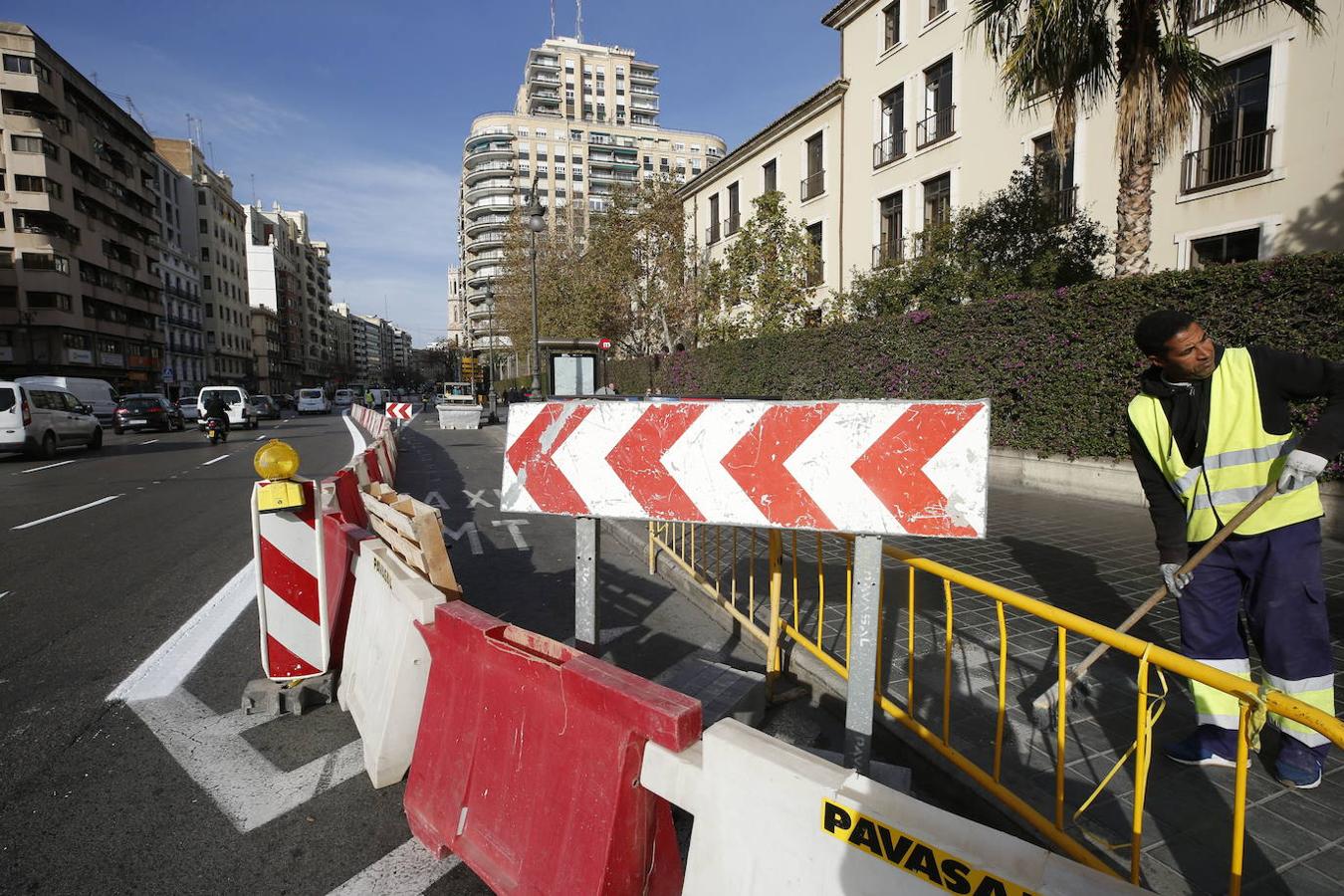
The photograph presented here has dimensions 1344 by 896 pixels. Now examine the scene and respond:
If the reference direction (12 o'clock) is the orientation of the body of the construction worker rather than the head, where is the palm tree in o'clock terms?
The palm tree is roughly at 4 o'clock from the construction worker.

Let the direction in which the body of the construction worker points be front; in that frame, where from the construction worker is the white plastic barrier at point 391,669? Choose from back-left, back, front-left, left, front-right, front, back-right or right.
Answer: front

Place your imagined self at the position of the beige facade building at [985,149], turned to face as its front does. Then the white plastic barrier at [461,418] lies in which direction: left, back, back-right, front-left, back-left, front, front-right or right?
front-right

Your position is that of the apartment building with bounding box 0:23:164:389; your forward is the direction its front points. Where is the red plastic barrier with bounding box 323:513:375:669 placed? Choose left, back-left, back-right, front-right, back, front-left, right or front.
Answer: front-right

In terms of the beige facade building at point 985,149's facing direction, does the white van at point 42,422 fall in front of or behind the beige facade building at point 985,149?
in front

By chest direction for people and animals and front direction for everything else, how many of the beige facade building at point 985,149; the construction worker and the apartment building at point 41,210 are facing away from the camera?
0

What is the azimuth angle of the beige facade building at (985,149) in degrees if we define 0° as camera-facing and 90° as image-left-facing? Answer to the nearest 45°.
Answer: approximately 45°

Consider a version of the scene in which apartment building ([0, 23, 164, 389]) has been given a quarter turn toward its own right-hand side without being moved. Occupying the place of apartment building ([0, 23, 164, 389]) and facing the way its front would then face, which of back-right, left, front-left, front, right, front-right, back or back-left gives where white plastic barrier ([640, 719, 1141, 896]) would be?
front-left

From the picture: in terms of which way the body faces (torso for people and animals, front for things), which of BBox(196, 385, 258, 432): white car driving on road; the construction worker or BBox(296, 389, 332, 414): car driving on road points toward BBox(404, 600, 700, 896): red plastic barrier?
the construction worker
